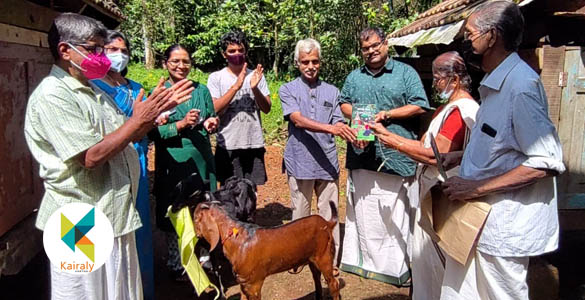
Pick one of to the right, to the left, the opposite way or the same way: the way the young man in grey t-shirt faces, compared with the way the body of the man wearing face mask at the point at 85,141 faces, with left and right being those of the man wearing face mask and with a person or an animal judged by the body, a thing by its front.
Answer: to the right

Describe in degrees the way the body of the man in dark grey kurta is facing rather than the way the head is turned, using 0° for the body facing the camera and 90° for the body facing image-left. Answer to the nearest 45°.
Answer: approximately 0°

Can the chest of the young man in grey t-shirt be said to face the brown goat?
yes

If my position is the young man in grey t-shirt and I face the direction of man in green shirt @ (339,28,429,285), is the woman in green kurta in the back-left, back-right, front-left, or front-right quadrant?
back-right

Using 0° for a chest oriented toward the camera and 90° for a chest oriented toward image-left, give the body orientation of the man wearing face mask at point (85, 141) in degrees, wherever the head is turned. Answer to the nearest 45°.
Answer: approximately 270°

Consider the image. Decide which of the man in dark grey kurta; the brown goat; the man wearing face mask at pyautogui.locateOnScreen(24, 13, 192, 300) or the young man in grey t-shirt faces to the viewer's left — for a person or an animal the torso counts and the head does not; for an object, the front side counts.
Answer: the brown goat

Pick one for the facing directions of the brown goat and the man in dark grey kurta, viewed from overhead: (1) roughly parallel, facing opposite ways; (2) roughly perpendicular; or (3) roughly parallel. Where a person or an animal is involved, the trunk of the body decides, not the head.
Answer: roughly perpendicular
